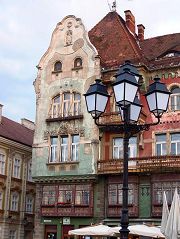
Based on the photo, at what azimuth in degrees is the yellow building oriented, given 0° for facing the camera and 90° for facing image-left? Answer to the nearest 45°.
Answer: approximately 315°

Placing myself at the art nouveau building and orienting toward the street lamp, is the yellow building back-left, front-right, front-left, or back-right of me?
back-right

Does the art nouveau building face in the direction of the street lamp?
yes

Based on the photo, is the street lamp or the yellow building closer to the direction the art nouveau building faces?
the street lamp

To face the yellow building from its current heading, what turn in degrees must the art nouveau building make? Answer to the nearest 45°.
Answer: approximately 135° to its right

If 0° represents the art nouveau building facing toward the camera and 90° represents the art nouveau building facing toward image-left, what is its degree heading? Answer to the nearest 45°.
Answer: approximately 0°
